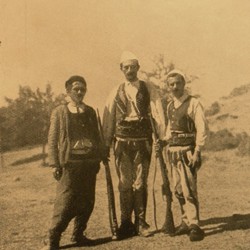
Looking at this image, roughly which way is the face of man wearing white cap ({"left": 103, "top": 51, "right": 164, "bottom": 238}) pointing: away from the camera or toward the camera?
toward the camera

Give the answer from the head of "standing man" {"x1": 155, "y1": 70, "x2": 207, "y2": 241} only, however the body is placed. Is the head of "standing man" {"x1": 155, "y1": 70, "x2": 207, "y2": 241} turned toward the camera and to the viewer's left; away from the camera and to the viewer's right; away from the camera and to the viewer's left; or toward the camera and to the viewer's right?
toward the camera and to the viewer's left

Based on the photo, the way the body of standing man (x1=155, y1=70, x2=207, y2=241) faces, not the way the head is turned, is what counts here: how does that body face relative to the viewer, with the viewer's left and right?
facing the viewer and to the left of the viewer

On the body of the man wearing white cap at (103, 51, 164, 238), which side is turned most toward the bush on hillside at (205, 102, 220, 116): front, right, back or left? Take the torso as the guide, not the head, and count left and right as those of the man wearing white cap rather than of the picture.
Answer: back

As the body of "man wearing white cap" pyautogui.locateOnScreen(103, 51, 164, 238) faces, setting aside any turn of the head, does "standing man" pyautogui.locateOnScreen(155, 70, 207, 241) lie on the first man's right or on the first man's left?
on the first man's left

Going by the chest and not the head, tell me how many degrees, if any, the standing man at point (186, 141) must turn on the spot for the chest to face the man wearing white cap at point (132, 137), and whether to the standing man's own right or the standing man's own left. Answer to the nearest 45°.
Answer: approximately 45° to the standing man's own right

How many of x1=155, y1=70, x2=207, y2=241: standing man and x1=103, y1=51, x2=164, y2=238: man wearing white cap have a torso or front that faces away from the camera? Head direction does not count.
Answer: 0

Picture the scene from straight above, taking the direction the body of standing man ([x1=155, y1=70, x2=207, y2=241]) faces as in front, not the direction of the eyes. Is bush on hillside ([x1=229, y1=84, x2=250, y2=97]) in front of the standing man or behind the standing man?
behind

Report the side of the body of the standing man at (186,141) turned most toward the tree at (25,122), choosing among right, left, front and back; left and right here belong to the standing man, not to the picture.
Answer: right

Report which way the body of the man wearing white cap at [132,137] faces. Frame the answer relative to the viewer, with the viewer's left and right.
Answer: facing the viewer
